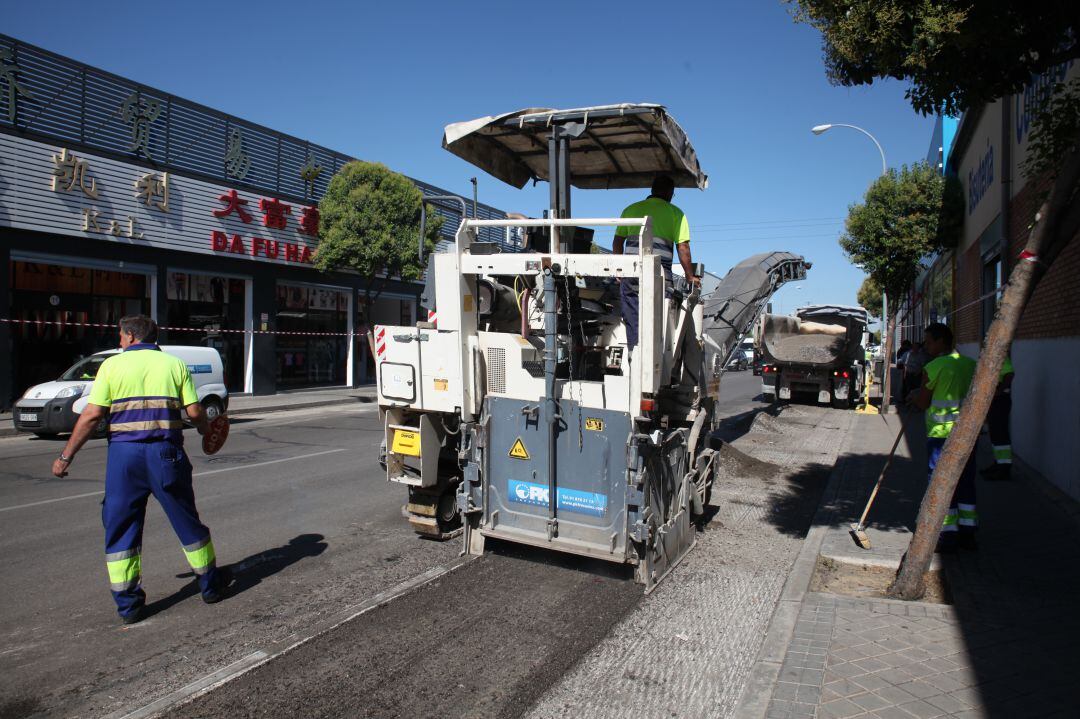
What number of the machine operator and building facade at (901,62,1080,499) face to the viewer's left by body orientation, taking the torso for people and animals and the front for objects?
1

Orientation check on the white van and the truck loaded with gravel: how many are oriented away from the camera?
1

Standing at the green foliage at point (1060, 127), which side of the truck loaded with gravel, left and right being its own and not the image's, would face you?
back

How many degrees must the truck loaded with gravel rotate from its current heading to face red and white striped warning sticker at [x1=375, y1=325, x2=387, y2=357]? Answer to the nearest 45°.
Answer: approximately 180°

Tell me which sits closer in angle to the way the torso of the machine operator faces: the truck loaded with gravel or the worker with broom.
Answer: the truck loaded with gravel

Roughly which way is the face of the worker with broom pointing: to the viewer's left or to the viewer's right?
to the viewer's left

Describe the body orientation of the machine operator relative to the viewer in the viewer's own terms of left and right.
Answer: facing away from the viewer

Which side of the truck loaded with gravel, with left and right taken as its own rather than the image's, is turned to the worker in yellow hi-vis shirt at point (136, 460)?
back

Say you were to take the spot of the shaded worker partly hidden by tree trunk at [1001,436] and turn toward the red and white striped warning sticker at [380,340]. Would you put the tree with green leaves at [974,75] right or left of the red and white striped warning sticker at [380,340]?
left

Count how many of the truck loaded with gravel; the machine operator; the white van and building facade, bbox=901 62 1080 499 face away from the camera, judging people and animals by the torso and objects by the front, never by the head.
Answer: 2

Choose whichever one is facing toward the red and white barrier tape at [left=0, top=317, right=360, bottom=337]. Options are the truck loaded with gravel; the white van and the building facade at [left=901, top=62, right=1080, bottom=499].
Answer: the building facade

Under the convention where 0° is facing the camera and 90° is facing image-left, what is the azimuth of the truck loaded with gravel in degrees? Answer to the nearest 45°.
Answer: approximately 180°

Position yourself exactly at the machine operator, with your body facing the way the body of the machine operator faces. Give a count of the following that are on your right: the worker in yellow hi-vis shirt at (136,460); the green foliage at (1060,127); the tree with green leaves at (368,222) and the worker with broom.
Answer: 2

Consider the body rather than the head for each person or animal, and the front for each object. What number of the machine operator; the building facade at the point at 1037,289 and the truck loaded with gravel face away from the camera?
2

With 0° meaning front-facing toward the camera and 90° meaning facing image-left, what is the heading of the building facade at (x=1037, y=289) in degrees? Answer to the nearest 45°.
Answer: approximately 90°
